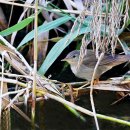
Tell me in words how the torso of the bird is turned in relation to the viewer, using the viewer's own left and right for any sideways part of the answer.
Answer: facing to the left of the viewer
